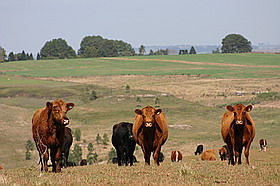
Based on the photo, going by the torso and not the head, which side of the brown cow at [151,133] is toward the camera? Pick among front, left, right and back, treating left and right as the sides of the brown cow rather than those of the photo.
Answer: front

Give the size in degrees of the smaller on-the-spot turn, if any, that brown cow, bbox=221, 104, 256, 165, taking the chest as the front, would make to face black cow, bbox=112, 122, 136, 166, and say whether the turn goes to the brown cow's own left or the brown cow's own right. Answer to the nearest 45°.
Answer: approximately 90° to the brown cow's own right

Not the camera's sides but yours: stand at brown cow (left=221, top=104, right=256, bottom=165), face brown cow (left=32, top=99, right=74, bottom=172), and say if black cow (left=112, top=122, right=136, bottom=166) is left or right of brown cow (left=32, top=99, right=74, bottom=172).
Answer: right

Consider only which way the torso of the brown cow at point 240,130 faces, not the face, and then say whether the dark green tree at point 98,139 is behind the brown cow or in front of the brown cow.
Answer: behind

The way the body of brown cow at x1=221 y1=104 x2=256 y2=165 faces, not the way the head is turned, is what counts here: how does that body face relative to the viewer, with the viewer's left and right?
facing the viewer

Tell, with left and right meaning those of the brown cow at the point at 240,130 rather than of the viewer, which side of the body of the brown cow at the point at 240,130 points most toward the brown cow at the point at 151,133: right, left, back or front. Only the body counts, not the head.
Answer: right

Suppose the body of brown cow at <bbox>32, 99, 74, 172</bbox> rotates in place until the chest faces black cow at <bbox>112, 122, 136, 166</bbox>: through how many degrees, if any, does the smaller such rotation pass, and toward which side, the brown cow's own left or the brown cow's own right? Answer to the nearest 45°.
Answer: approximately 90° to the brown cow's own left

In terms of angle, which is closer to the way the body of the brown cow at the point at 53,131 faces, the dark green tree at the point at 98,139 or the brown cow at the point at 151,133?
the brown cow

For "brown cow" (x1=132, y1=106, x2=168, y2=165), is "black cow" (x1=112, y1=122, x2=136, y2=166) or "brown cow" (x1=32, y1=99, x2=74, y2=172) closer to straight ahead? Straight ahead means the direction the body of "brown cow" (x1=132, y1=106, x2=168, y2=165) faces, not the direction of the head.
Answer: the brown cow

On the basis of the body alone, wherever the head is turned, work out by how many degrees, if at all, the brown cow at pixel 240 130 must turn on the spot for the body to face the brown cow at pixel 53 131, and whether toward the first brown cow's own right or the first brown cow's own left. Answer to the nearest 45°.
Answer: approximately 45° to the first brown cow's own right

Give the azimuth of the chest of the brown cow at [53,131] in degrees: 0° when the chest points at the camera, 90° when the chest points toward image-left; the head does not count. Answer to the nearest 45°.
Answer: approximately 315°

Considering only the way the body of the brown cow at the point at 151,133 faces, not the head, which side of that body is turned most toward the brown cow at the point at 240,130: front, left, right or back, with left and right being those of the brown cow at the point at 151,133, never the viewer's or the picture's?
left

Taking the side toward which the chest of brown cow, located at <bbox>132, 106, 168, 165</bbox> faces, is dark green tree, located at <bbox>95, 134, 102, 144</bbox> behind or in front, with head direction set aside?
behind

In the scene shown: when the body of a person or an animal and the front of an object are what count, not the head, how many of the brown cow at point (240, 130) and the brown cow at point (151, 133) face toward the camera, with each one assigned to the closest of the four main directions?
2
